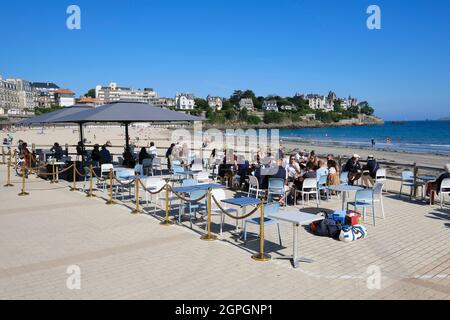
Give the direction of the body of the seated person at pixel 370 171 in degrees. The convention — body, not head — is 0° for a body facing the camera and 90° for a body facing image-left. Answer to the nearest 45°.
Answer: approximately 45°

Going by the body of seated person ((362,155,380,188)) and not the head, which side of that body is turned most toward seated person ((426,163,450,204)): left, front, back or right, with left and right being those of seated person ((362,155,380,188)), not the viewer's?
back

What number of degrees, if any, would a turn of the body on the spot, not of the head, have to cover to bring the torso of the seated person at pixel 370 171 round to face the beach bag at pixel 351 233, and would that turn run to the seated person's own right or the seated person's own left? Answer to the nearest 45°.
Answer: approximately 45° to the seated person's own left

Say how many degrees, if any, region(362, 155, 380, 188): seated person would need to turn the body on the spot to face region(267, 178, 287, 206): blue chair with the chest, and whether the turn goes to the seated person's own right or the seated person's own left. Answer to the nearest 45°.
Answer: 0° — they already face it

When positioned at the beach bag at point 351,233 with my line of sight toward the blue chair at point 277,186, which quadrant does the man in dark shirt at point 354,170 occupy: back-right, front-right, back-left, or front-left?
front-right

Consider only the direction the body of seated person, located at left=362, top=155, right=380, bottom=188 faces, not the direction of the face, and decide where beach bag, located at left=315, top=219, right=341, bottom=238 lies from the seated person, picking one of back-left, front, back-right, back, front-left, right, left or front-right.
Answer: front-left

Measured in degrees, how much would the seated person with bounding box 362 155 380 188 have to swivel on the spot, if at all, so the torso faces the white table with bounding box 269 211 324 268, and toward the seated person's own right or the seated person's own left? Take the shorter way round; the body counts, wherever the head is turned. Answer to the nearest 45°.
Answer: approximately 45° to the seated person's own left
